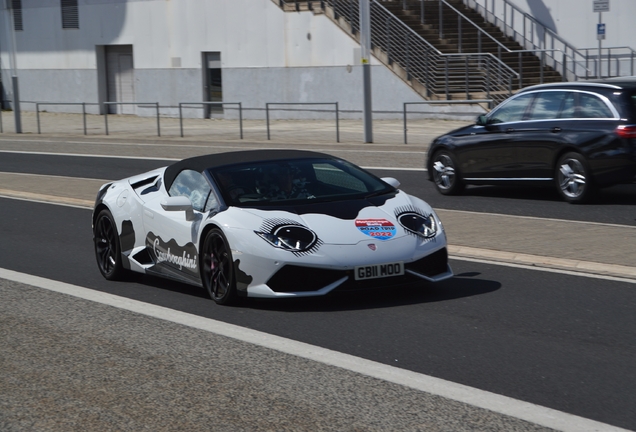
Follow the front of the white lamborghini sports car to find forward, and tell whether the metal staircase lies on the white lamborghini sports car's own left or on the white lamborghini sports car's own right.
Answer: on the white lamborghini sports car's own left

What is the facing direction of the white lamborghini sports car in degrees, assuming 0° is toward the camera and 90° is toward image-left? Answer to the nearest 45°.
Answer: approximately 315°

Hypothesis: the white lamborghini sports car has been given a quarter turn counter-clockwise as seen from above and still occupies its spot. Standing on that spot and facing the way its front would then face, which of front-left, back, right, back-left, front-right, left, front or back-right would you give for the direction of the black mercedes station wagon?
front
